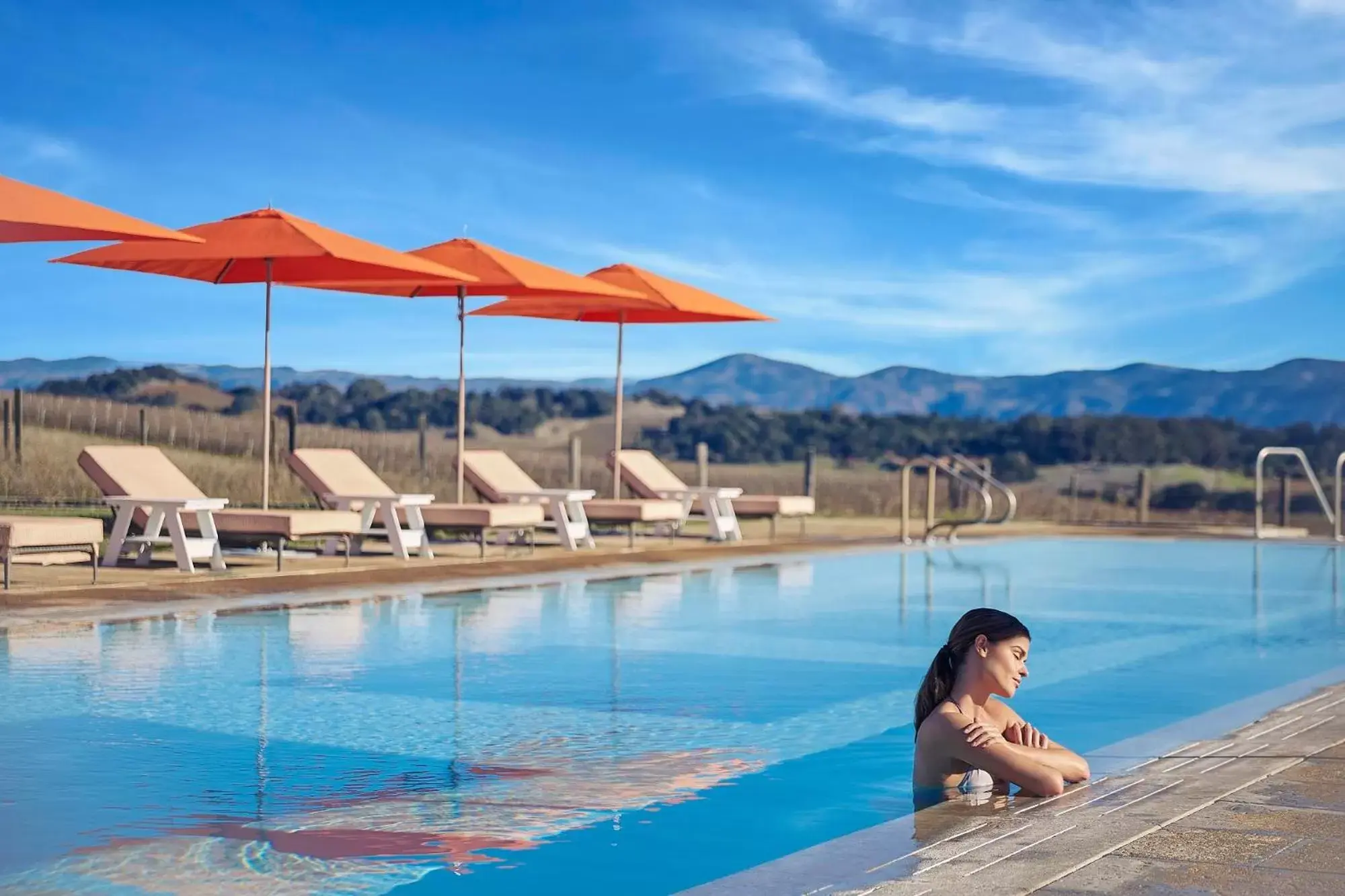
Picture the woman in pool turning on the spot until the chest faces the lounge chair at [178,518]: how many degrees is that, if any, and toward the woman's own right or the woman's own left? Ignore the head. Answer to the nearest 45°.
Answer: approximately 180°

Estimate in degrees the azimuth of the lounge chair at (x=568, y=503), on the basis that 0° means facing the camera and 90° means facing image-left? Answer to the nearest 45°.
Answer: approximately 315°

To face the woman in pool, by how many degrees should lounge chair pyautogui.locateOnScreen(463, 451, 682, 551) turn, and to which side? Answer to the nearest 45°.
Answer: approximately 45° to its right

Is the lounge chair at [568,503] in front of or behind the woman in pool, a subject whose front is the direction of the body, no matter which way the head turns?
behind

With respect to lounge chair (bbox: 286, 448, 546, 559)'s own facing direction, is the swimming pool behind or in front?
in front

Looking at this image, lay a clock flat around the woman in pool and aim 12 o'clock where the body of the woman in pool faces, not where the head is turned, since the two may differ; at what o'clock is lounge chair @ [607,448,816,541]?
The lounge chair is roughly at 7 o'clock from the woman in pool.

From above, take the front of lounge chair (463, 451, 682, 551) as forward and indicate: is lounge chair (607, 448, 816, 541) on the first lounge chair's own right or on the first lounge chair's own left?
on the first lounge chair's own left

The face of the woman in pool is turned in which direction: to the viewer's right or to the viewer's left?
to the viewer's right

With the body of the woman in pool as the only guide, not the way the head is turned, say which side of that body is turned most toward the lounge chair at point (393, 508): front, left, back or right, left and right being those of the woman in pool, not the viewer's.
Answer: back
